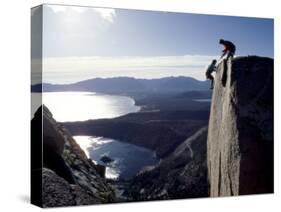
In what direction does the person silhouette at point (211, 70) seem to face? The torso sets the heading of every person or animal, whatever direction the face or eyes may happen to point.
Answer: to the viewer's right
